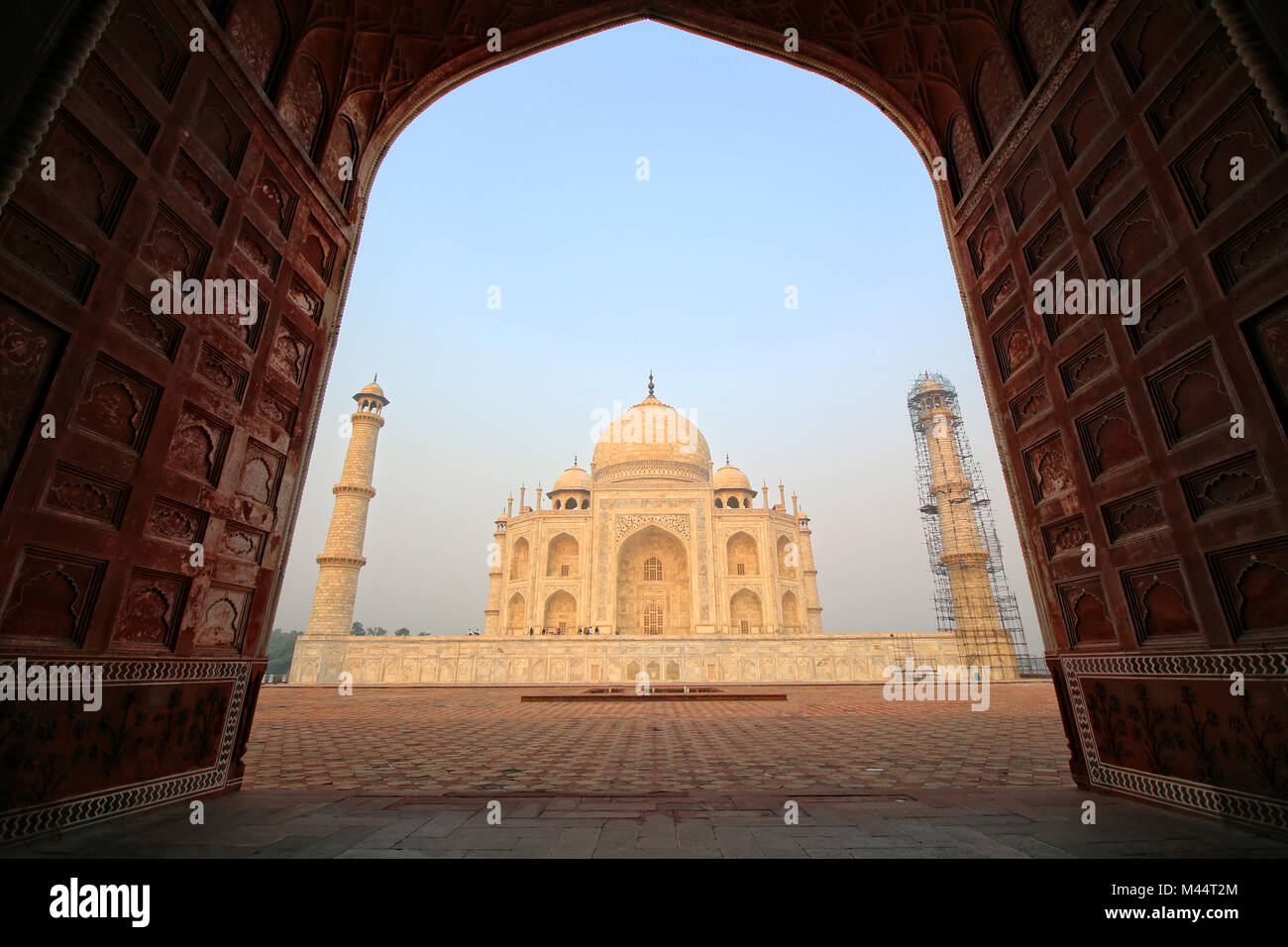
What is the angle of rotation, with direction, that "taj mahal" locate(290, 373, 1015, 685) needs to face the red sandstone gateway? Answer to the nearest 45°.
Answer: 0° — it already faces it

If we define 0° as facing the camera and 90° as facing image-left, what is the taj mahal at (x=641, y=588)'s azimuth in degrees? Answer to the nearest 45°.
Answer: approximately 0°
